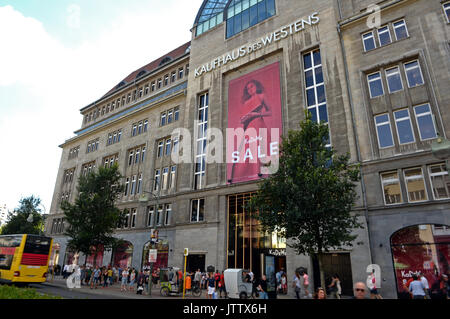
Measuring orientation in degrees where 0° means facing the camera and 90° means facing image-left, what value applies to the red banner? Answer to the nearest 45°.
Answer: approximately 45°

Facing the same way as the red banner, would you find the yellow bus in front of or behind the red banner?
in front

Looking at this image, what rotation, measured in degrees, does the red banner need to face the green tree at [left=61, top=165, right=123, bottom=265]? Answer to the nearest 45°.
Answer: approximately 45° to its right

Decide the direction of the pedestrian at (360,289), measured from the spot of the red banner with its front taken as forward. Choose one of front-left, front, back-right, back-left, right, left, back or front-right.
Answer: front-left

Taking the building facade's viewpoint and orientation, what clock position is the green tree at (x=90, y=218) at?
The green tree is roughly at 2 o'clock from the building facade.

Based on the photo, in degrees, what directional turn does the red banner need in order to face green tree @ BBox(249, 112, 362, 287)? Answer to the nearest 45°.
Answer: approximately 45° to its left
